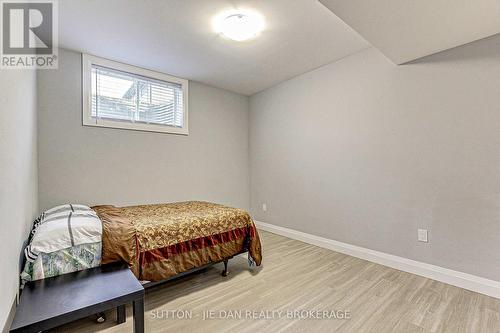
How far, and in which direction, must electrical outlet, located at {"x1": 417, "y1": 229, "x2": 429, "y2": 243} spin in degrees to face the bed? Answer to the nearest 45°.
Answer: approximately 45° to its right

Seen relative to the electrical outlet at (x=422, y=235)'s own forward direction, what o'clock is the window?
The window is roughly at 2 o'clock from the electrical outlet.
